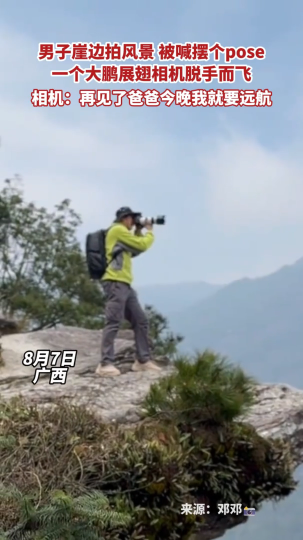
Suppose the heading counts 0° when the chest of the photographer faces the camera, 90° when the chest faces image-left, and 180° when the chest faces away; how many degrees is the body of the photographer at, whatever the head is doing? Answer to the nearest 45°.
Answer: approximately 270°

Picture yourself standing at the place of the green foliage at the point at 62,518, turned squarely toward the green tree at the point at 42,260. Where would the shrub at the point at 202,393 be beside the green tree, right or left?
right

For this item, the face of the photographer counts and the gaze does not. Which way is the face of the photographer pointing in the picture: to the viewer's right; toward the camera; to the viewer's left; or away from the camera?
to the viewer's right

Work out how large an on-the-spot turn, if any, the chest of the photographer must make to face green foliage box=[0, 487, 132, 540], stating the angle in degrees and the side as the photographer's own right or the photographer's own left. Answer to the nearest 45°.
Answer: approximately 90° to the photographer's own right
